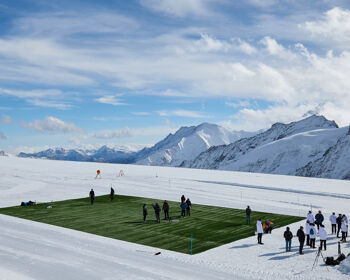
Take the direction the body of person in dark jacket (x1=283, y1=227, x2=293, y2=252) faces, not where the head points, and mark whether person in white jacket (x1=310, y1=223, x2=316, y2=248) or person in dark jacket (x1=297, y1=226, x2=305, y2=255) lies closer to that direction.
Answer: the person in white jacket

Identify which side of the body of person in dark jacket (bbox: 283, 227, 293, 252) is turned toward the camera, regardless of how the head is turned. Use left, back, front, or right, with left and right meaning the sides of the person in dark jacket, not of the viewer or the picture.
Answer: back

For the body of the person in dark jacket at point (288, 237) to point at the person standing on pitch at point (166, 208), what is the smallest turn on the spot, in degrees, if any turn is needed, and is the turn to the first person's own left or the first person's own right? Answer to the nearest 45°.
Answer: approximately 45° to the first person's own left

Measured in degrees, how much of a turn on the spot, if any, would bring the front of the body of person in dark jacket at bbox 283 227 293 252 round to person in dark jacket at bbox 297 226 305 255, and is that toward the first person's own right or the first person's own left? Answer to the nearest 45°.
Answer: approximately 135° to the first person's own right

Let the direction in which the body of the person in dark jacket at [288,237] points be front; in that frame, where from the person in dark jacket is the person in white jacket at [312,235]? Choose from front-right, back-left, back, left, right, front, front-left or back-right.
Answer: front-right
